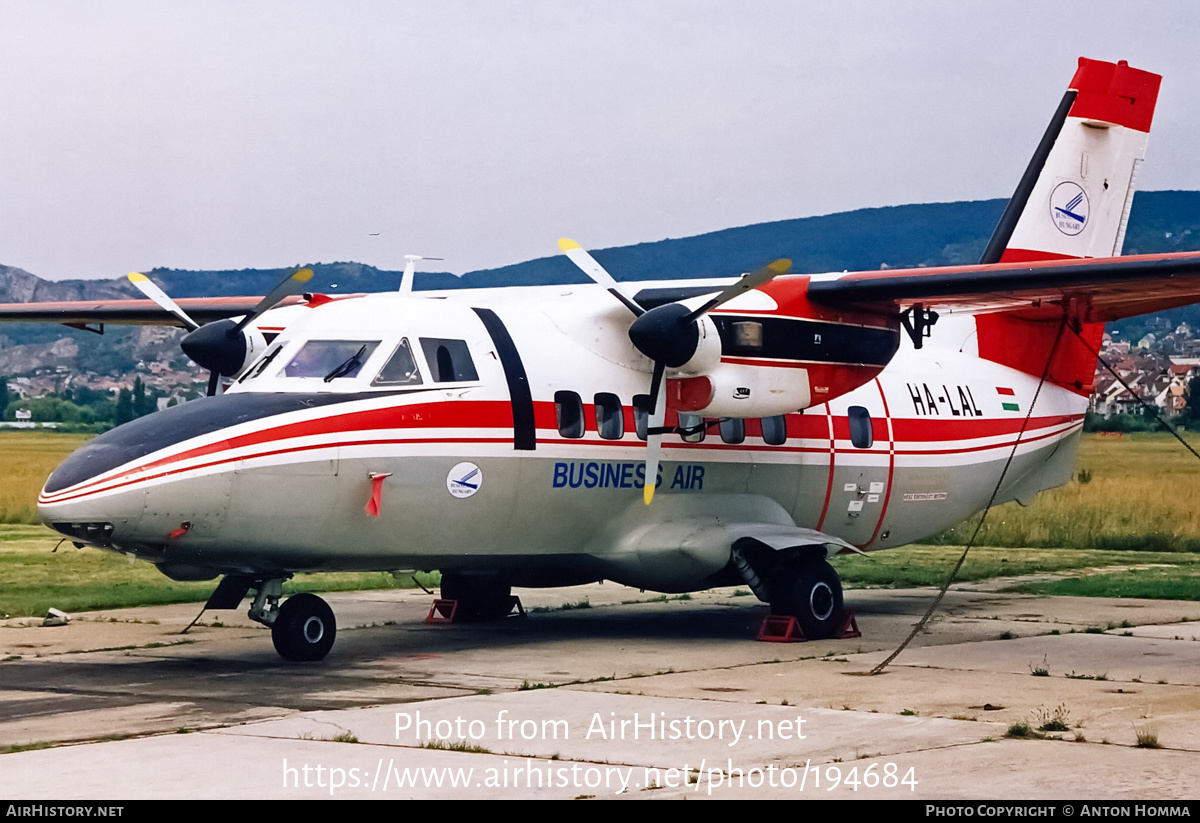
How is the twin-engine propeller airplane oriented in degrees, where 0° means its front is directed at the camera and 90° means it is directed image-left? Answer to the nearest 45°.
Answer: approximately 45°
